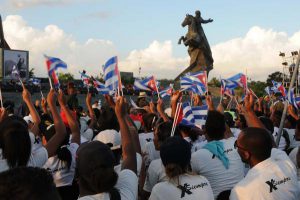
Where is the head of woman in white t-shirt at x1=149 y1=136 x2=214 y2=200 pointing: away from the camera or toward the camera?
away from the camera

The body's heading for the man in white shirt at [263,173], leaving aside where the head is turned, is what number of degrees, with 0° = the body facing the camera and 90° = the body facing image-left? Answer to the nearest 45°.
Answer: approximately 135°

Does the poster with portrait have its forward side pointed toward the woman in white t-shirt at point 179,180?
yes

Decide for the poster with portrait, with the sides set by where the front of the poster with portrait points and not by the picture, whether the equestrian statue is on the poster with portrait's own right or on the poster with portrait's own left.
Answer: on the poster with portrait's own left

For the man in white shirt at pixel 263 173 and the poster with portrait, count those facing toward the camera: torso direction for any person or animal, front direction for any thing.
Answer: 1

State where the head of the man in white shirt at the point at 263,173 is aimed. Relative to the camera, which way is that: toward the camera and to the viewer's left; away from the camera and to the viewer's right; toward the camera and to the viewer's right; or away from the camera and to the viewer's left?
away from the camera and to the viewer's left

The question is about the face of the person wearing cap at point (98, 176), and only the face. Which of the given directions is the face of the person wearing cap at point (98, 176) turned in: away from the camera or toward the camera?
away from the camera

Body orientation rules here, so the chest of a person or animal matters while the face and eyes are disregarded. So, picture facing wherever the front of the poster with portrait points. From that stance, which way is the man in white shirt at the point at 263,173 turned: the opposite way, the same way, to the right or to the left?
the opposite way

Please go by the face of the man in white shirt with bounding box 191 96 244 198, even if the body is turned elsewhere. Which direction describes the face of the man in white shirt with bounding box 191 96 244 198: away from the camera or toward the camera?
away from the camera

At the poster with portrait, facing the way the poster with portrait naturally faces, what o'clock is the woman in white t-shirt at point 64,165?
The woman in white t-shirt is roughly at 12 o'clock from the poster with portrait.

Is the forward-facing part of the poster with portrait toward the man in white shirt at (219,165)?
yes
